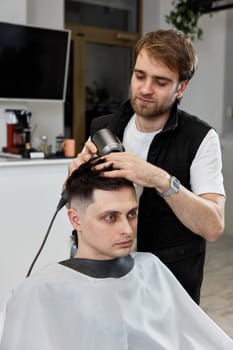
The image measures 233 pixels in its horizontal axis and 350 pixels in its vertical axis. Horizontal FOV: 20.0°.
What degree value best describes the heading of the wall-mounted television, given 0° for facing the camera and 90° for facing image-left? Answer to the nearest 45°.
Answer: approximately 315°
